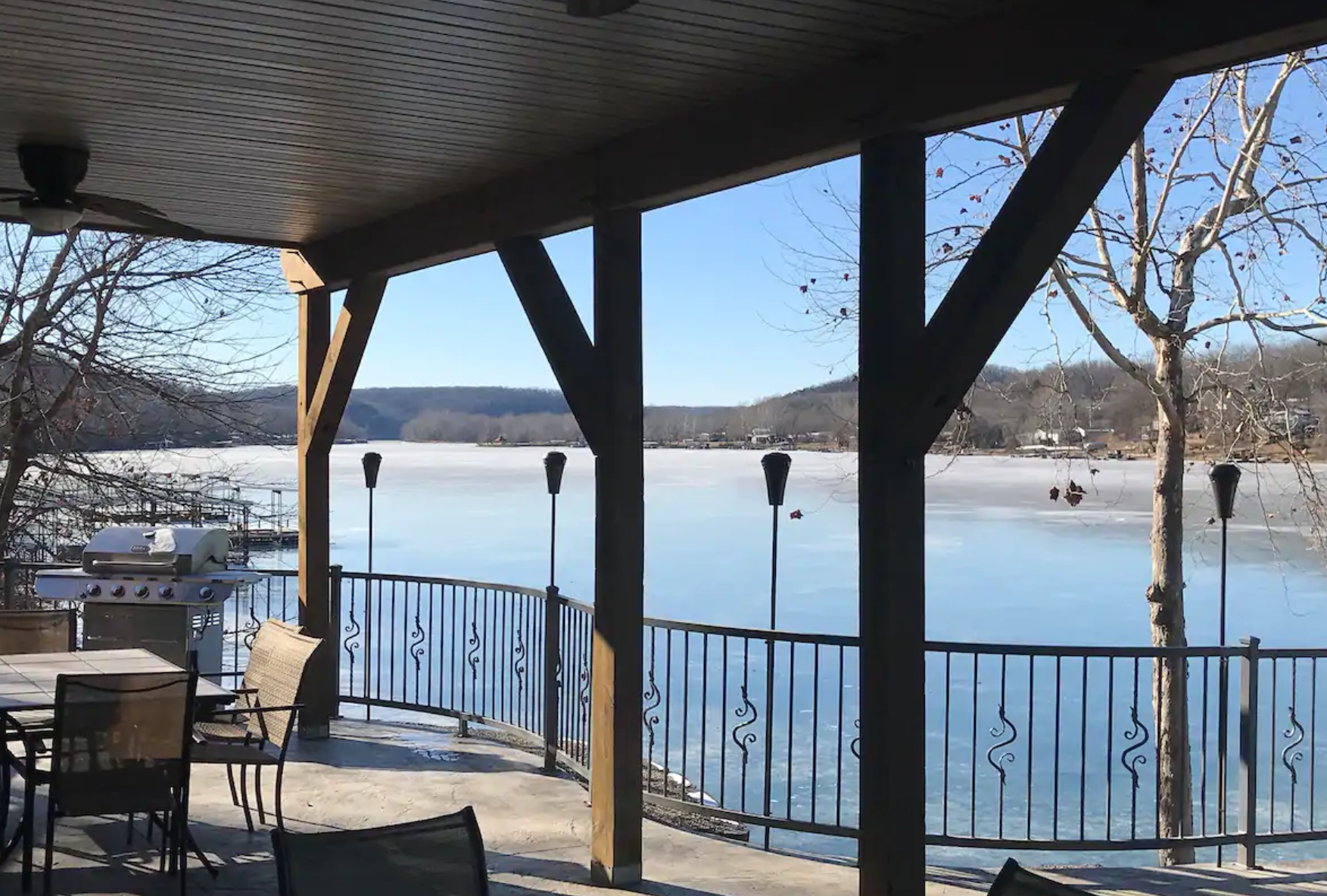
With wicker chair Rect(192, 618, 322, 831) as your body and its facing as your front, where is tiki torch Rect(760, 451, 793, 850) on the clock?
The tiki torch is roughly at 7 o'clock from the wicker chair.

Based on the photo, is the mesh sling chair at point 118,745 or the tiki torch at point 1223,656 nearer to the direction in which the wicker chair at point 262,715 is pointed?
the mesh sling chair

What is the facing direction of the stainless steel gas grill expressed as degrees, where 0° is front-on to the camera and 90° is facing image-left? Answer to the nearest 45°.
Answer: approximately 45°

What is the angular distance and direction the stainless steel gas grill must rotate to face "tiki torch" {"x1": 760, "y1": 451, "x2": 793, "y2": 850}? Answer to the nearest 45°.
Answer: approximately 90° to its left

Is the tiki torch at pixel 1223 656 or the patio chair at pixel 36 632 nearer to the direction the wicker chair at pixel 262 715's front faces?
the patio chair

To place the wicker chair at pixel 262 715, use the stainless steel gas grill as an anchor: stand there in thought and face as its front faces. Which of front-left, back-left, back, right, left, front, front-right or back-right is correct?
front-left
